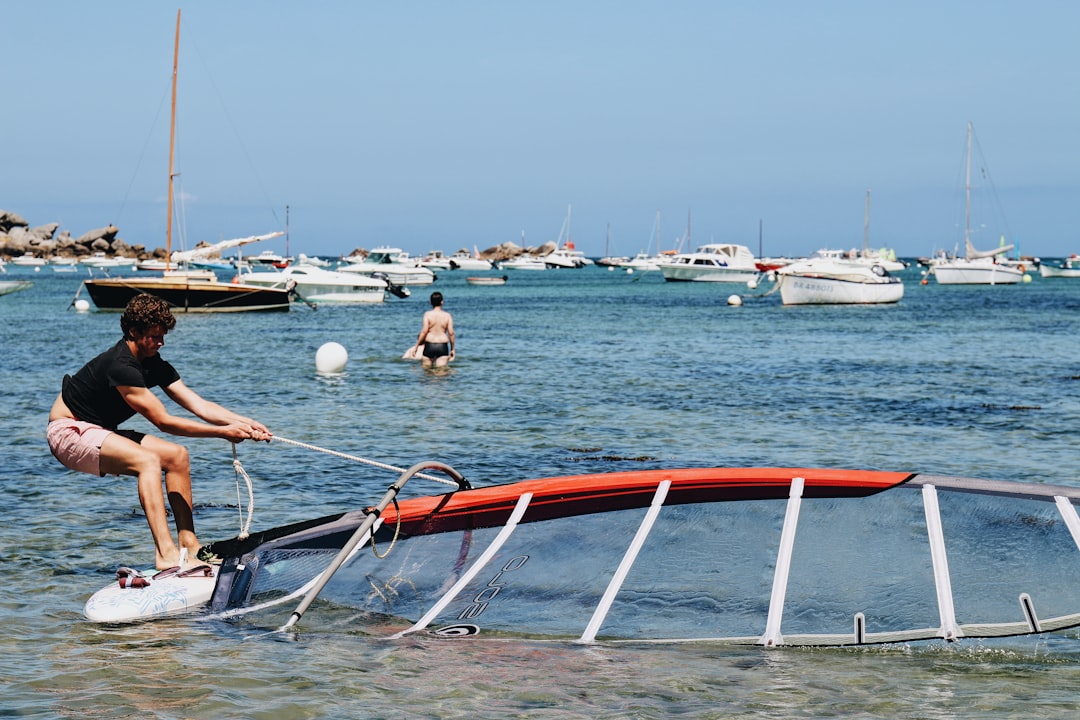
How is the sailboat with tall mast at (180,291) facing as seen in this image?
to the viewer's left

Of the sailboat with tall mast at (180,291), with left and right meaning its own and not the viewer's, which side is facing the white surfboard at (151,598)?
left

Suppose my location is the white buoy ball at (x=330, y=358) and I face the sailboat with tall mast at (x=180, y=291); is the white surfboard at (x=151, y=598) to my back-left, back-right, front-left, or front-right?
back-left

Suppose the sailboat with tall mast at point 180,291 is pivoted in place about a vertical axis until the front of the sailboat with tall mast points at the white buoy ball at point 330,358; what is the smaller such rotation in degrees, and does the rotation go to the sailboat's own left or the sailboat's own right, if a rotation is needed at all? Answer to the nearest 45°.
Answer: approximately 90° to the sailboat's own left

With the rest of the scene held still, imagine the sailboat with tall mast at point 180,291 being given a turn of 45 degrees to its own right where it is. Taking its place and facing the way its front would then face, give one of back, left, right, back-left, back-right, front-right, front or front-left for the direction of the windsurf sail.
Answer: back-left
